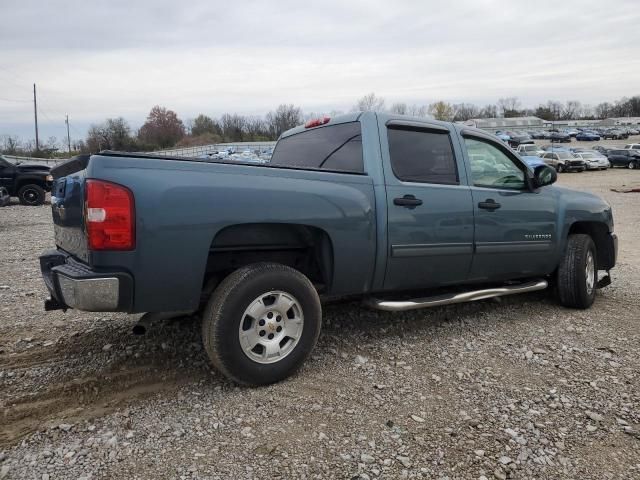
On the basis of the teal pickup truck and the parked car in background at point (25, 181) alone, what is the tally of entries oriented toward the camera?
0

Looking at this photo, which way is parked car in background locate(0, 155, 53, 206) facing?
to the viewer's right

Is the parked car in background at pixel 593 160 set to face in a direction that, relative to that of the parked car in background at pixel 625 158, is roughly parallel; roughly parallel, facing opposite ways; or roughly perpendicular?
roughly parallel

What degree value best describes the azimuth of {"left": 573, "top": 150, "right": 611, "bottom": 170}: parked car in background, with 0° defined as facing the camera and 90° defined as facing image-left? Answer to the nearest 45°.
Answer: approximately 315°

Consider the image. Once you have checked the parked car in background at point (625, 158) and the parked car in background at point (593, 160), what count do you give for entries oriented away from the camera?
0

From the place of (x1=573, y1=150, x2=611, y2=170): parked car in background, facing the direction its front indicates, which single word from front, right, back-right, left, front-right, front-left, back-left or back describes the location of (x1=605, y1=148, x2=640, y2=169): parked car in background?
left

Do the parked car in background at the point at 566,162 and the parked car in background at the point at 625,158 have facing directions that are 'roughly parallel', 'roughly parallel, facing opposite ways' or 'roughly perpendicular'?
roughly parallel

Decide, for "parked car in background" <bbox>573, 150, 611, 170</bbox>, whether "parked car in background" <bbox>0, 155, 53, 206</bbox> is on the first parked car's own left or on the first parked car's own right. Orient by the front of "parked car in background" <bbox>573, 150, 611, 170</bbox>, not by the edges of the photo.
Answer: on the first parked car's own right

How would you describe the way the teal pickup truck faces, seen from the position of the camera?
facing away from the viewer and to the right of the viewer

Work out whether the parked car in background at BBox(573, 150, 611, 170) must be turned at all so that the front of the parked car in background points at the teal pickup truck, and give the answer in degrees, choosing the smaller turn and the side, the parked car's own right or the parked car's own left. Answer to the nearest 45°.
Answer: approximately 45° to the parked car's own right

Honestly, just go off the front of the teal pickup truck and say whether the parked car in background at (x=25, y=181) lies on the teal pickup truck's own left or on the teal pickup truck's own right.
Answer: on the teal pickup truck's own left

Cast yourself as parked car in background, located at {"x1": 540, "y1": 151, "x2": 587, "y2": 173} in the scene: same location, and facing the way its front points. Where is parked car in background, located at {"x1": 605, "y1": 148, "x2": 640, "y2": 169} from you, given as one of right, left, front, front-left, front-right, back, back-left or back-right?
left

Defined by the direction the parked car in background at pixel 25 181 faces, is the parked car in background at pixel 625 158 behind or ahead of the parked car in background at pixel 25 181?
ahead

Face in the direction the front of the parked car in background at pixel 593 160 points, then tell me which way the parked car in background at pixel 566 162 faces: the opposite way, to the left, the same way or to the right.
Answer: the same way

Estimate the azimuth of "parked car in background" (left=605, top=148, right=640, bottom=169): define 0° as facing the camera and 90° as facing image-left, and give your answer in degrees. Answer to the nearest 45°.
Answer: approximately 315°

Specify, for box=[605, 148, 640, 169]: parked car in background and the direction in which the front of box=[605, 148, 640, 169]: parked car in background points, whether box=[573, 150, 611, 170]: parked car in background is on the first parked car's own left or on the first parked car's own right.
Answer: on the first parked car's own right

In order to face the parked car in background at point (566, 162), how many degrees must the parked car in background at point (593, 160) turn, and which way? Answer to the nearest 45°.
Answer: approximately 90° to its right

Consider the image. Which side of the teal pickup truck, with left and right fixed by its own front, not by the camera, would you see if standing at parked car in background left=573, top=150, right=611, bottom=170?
front
